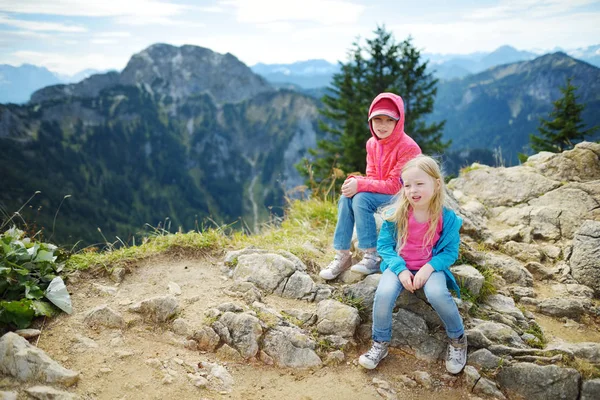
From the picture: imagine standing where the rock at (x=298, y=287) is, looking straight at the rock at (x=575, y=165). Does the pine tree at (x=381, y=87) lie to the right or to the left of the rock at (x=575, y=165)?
left

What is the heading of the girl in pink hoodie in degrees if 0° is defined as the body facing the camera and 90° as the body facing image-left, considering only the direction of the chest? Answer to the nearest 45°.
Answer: approximately 45°

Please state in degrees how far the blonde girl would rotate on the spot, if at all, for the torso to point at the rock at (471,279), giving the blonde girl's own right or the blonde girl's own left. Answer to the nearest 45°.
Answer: approximately 135° to the blonde girl's own left

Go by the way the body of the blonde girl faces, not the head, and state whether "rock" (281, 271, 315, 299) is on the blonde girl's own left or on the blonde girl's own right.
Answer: on the blonde girl's own right

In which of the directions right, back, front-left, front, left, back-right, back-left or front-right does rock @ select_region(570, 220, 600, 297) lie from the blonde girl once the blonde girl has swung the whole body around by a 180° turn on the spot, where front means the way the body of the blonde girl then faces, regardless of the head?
front-right

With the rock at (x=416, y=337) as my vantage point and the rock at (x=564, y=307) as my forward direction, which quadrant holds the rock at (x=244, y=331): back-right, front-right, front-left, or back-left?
back-left

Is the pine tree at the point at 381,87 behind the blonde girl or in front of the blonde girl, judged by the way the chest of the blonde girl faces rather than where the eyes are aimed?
behind

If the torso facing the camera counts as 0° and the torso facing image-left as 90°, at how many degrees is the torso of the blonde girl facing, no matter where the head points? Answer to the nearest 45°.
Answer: approximately 0°

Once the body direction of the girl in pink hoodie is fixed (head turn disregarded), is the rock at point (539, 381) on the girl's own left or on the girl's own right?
on the girl's own left

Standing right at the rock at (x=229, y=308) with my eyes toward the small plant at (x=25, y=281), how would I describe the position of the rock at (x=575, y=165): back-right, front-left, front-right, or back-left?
back-right
